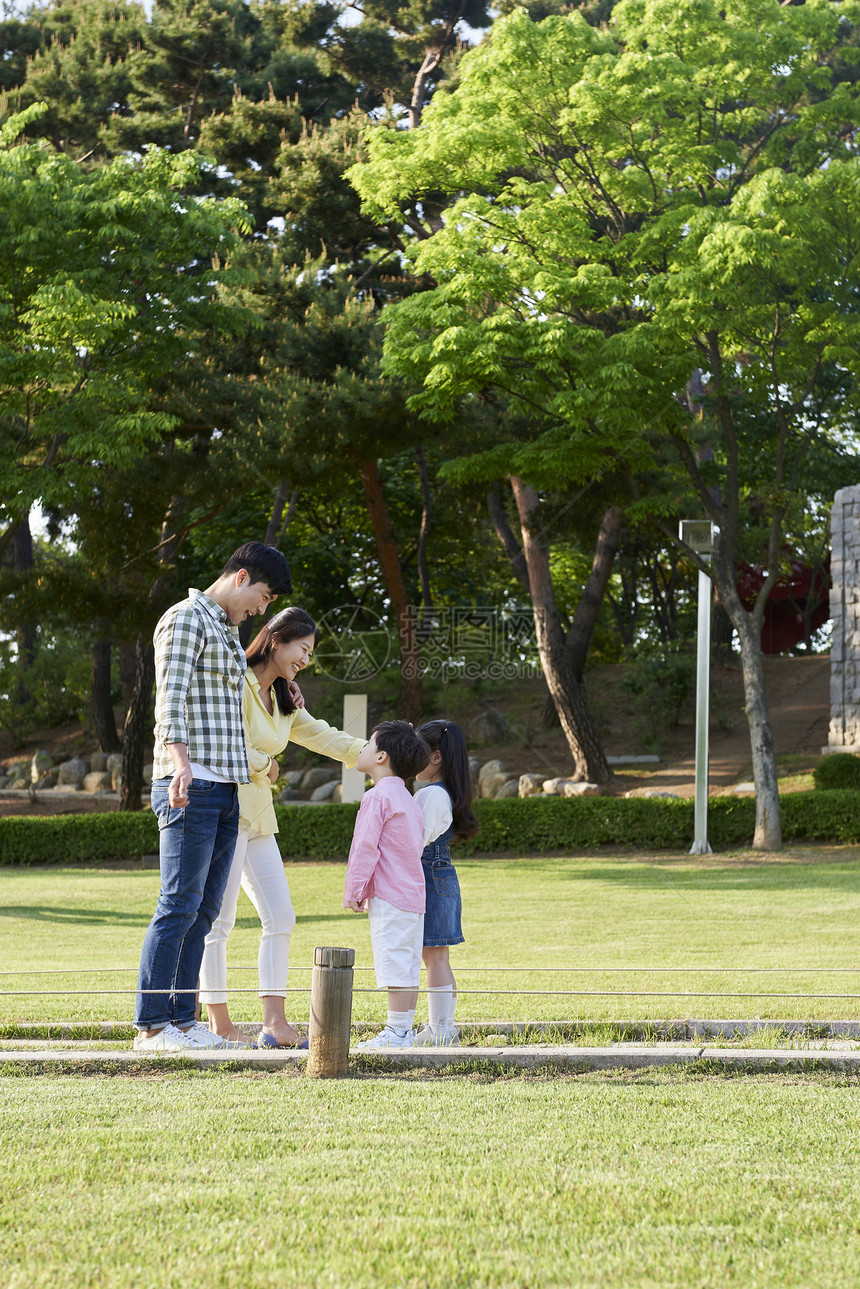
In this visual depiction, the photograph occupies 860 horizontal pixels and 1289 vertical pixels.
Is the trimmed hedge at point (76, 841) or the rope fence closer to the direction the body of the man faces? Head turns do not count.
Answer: the rope fence

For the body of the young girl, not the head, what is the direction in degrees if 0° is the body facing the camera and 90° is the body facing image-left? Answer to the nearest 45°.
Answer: approximately 90°

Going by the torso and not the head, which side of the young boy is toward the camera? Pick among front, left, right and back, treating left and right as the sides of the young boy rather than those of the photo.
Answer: left

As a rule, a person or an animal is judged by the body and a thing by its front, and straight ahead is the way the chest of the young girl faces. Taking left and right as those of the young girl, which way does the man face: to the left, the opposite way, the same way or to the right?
the opposite way

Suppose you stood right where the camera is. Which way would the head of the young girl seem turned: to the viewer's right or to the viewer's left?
to the viewer's left

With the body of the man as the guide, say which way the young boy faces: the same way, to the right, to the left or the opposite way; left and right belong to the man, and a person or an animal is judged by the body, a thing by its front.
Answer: the opposite way

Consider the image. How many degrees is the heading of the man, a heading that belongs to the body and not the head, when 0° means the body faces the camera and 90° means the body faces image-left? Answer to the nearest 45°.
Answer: approximately 270°

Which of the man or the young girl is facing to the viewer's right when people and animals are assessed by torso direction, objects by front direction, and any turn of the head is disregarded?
the man
